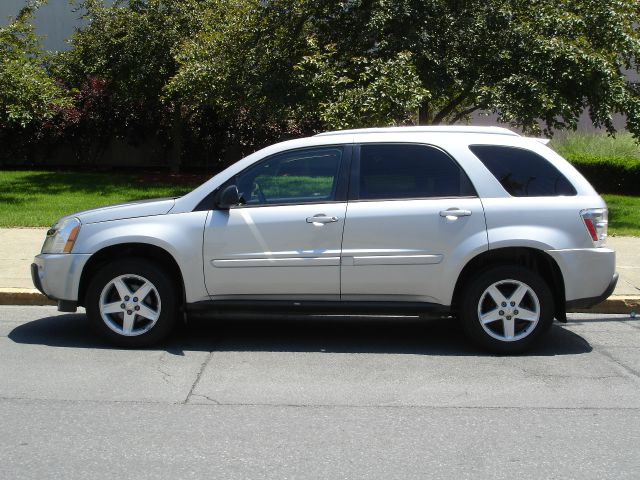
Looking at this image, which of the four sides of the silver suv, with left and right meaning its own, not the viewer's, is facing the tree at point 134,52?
right

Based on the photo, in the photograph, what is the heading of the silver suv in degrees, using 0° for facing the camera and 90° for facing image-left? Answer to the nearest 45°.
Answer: approximately 90°
